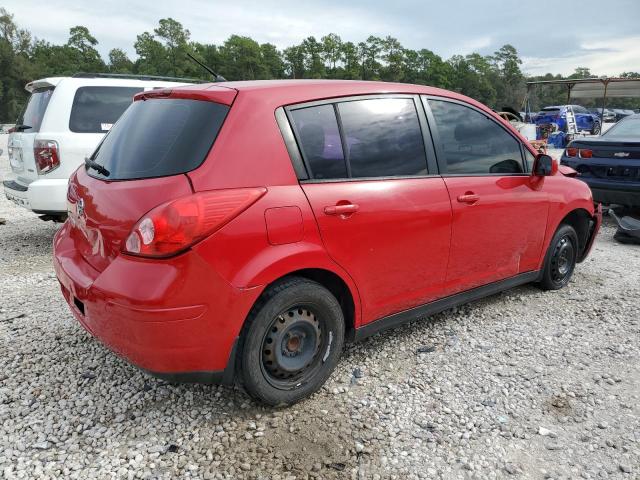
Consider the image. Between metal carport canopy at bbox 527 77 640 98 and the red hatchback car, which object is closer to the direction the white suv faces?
the metal carport canopy

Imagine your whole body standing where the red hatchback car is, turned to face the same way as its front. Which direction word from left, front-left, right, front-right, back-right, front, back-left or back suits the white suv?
left

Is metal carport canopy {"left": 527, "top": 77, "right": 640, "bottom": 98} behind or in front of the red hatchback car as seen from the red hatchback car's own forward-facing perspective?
in front

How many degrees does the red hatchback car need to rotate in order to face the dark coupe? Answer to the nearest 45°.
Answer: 0° — it already faces it

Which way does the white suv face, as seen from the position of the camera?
facing away from the viewer and to the right of the viewer

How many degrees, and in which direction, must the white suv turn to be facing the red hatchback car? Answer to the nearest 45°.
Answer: approximately 135° to its right

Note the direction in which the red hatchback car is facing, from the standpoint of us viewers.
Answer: facing away from the viewer and to the right of the viewer
